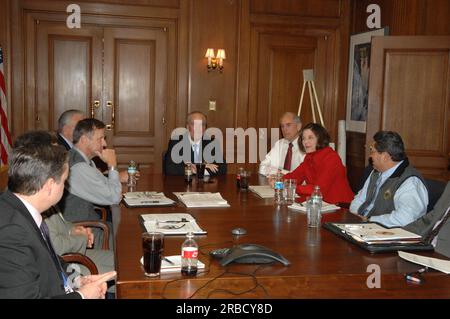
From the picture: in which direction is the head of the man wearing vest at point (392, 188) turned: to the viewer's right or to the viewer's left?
to the viewer's left

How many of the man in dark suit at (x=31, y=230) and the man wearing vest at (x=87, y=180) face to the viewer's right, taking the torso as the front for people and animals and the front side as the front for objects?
2

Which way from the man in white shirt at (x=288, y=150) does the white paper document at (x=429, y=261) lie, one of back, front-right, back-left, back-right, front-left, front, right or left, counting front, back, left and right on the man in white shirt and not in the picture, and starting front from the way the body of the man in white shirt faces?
front-left

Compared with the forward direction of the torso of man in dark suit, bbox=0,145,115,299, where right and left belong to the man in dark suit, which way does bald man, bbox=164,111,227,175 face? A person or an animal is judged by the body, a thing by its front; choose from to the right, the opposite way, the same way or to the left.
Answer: to the right

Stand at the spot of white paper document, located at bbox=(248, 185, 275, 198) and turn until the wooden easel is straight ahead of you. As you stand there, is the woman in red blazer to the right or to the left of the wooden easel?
right

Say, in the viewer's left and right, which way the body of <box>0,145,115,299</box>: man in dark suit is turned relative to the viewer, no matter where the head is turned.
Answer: facing to the right of the viewer

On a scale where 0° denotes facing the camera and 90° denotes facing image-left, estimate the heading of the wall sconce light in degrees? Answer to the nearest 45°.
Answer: approximately 0°

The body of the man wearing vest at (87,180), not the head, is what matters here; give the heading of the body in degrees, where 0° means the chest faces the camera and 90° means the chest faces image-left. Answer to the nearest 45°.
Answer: approximately 270°
